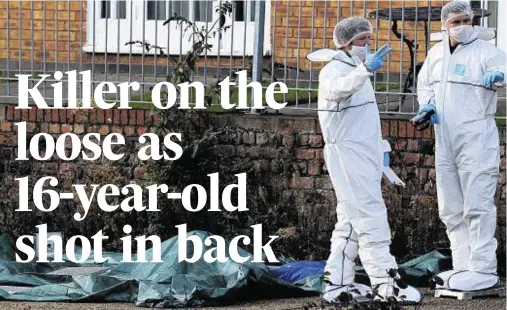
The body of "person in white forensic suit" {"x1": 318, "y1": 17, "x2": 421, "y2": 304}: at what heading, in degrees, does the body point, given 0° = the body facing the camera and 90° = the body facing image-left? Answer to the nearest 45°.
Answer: approximately 270°

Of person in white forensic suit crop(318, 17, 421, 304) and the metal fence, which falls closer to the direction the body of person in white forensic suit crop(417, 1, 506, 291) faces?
the person in white forensic suit

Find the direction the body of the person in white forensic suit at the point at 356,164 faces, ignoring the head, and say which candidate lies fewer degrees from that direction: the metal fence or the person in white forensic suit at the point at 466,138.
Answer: the person in white forensic suit

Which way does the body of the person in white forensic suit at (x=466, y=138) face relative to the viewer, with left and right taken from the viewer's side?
facing the viewer and to the left of the viewer
